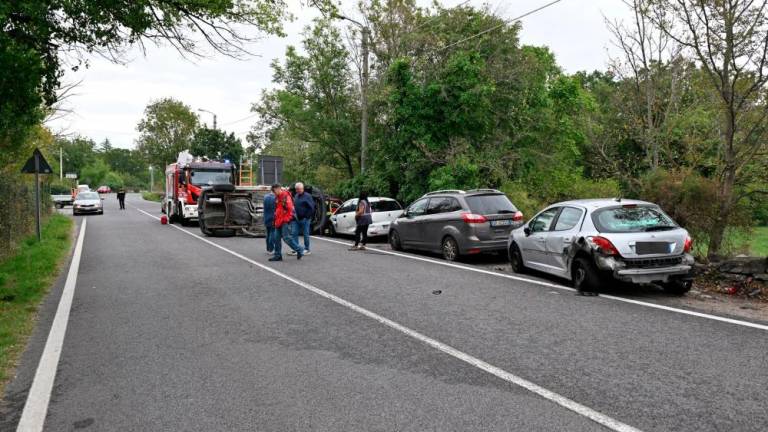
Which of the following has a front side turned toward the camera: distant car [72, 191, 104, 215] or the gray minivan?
the distant car

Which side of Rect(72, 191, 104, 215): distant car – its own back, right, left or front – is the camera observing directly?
front

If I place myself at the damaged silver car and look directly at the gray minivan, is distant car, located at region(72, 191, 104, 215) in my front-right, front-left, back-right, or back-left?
front-left

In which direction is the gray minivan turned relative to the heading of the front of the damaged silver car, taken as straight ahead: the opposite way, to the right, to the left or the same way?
the same way

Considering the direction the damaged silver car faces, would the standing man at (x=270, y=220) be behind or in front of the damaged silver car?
in front

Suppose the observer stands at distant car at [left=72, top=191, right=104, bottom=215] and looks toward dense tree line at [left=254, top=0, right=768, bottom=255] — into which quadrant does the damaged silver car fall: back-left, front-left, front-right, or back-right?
front-right

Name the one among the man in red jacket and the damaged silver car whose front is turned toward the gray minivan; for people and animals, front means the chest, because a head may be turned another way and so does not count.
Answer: the damaged silver car

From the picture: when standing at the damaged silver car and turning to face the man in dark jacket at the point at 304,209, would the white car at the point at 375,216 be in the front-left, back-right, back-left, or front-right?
front-right

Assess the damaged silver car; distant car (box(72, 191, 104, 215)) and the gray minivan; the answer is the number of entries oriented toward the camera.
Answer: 1
